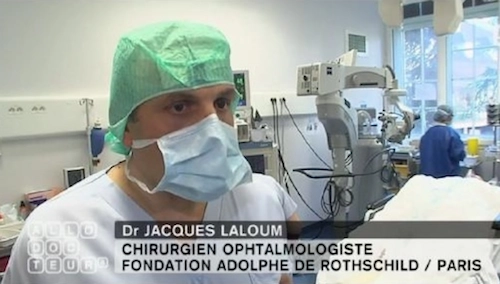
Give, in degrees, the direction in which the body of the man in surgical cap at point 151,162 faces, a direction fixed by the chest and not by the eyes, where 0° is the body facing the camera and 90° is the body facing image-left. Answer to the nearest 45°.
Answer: approximately 315°

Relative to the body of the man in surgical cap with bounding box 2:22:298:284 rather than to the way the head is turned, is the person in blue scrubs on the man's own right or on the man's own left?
on the man's own left

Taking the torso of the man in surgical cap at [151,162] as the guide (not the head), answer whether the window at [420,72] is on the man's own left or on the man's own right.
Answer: on the man's own left

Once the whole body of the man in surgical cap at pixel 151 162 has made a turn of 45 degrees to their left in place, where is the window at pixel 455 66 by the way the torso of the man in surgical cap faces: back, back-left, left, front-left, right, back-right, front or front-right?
front-left

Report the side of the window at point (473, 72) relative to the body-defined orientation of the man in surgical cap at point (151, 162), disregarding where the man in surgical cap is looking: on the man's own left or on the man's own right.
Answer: on the man's own left

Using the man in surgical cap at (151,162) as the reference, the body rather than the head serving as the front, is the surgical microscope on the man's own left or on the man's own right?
on the man's own left
